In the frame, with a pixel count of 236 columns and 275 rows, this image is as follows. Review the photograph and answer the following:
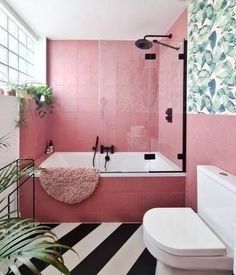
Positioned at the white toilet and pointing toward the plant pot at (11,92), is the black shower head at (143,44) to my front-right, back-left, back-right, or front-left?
front-right

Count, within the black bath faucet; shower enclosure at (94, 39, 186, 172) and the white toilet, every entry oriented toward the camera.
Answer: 2

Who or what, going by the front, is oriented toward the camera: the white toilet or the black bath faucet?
the black bath faucet

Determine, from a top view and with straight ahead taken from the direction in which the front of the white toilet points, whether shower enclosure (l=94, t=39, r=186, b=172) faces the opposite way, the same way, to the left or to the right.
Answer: to the left

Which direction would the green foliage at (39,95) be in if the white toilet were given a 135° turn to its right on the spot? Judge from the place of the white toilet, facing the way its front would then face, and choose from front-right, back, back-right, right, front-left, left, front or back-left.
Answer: left

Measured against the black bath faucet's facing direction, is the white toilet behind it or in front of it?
in front

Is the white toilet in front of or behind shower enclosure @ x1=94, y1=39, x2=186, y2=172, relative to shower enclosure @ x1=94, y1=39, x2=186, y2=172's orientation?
in front

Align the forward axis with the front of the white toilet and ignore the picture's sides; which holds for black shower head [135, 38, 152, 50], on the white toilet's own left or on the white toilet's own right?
on the white toilet's own right

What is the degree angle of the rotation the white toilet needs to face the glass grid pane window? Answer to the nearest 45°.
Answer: approximately 45° to its right

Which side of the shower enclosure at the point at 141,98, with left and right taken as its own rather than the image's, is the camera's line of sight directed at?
front

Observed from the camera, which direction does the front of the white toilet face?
facing to the left of the viewer

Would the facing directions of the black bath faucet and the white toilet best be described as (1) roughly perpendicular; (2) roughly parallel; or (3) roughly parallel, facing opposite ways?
roughly perpendicular

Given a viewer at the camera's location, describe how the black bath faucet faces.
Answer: facing the viewer

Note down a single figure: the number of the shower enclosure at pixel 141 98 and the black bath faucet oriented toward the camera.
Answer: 2

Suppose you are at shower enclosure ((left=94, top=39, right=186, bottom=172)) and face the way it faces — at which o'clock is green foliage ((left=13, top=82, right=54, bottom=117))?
The green foliage is roughly at 3 o'clock from the shower enclosure.
